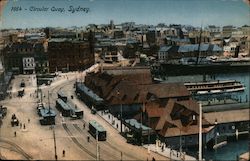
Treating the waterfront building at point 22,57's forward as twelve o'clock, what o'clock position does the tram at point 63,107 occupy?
The tram is roughly at 11 o'clock from the waterfront building.

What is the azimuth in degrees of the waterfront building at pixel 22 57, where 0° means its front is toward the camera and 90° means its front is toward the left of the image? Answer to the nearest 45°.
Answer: approximately 0°

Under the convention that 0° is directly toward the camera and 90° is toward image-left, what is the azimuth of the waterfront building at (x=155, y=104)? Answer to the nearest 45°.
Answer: approximately 45°
